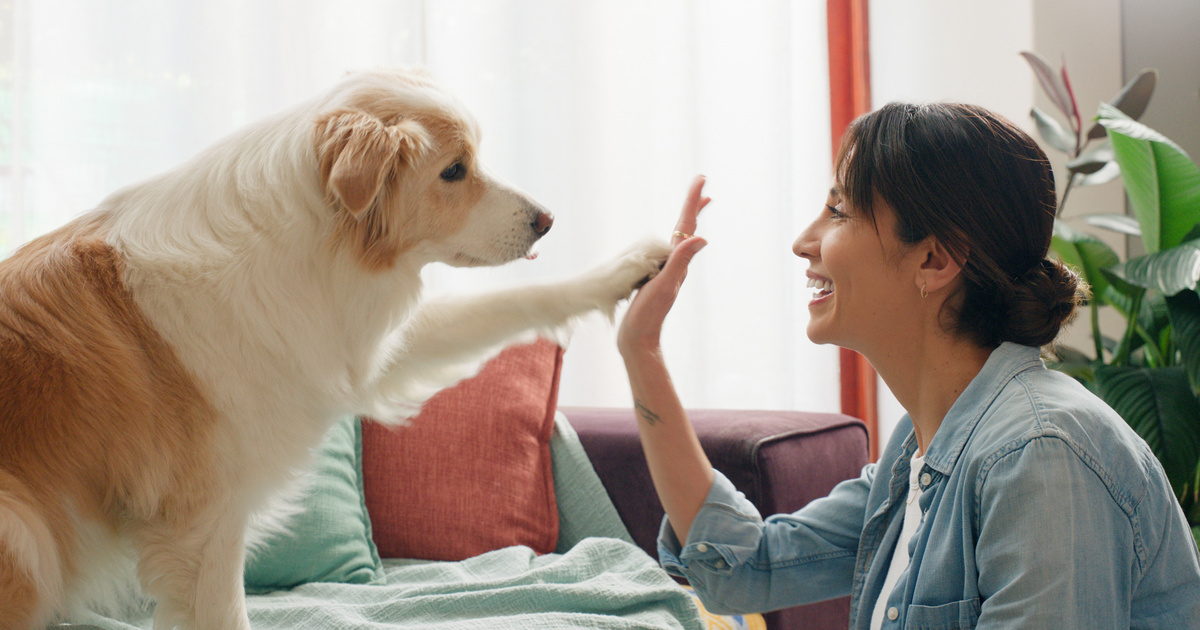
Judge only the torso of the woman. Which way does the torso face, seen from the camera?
to the viewer's left

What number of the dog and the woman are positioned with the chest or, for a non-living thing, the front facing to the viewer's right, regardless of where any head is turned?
1

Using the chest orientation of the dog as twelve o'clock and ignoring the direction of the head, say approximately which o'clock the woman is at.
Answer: The woman is roughly at 1 o'clock from the dog.

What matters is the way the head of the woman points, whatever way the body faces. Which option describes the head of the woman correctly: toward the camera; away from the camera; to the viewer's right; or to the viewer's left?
to the viewer's left

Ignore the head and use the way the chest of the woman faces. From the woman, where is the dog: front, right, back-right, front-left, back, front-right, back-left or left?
front

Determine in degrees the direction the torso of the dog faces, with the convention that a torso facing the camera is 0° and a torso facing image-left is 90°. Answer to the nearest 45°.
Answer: approximately 270°

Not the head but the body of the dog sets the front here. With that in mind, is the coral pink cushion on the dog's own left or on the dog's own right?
on the dog's own left
